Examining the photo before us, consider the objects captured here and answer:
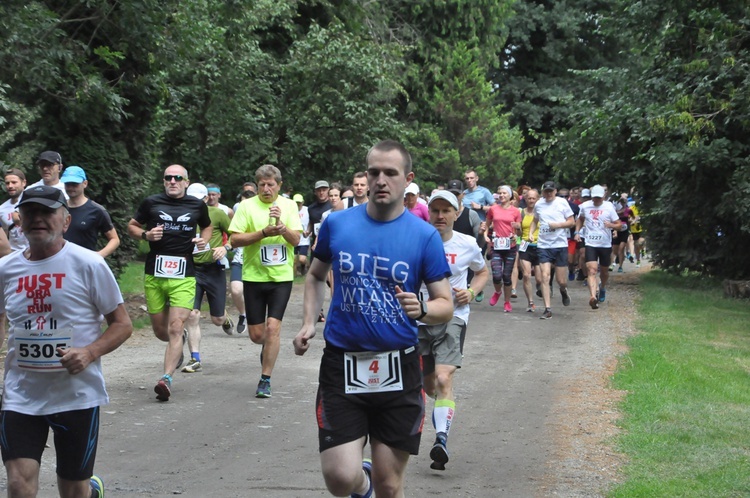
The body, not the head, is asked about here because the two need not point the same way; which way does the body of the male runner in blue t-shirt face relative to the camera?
toward the camera

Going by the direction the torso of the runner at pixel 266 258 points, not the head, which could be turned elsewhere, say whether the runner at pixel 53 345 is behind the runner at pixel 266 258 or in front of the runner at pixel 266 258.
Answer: in front

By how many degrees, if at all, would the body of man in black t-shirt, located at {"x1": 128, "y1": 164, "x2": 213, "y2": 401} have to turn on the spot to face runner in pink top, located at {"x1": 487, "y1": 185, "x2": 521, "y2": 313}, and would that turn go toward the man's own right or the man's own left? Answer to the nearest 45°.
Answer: approximately 135° to the man's own left

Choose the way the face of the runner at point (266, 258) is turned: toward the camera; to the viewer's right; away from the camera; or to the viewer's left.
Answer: toward the camera

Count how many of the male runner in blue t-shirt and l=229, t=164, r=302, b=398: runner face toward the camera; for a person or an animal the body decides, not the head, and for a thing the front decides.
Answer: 2

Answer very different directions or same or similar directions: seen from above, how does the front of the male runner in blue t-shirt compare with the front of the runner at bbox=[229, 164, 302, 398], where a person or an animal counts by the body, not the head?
same or similar directions

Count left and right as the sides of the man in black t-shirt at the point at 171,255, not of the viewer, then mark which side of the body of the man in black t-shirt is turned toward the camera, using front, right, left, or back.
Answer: front

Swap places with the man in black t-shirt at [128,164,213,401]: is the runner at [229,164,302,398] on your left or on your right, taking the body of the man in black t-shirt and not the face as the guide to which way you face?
on your left

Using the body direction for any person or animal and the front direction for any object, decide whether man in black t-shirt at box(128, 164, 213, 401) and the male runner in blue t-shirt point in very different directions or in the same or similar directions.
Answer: same or similar directions

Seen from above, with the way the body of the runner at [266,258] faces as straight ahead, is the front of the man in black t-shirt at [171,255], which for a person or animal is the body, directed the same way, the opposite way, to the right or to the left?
the same way

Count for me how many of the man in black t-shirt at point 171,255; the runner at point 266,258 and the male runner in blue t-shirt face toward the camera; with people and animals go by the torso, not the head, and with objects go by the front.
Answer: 3
